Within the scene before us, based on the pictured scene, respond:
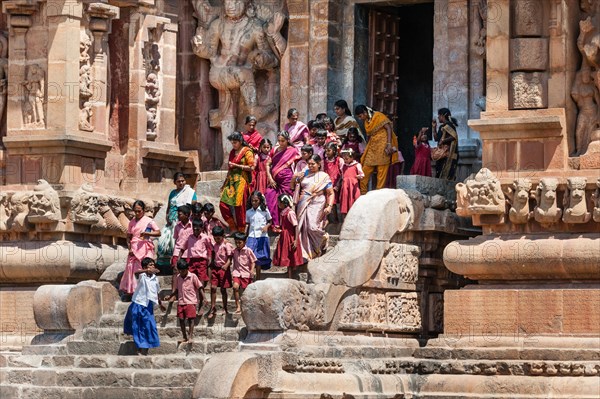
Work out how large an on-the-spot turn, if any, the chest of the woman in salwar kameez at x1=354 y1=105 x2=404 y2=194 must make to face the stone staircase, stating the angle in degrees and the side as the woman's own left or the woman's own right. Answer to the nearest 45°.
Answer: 0° — they already face it

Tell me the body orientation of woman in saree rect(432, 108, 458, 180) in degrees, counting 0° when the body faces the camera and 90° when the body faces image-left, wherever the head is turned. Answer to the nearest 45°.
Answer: approximately 90°

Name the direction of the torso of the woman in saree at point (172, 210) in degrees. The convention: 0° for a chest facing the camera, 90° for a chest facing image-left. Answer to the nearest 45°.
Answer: approximately 315°

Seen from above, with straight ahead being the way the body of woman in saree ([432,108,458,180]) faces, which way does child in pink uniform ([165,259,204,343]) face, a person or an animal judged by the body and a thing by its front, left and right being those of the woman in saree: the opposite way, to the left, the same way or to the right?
to the left

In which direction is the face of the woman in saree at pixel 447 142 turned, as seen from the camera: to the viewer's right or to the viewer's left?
to the viewer's left

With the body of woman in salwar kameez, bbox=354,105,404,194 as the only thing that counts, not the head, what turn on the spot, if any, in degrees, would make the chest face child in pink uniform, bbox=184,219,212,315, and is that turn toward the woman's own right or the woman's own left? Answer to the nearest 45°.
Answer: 0° — they already face them

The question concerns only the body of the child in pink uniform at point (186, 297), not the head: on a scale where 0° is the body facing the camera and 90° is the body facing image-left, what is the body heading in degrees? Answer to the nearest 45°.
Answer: approximately 0°

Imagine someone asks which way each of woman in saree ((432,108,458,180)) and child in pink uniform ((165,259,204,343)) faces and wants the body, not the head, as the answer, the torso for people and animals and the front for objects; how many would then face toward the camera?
1
